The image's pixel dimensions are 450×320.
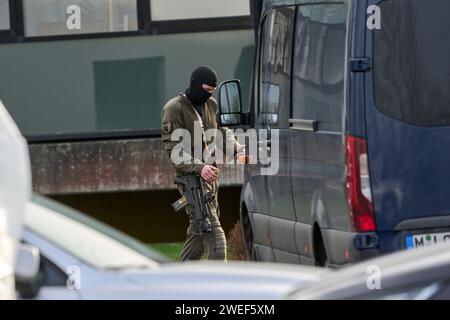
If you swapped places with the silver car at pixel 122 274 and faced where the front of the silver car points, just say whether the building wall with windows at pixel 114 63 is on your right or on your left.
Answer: on your left

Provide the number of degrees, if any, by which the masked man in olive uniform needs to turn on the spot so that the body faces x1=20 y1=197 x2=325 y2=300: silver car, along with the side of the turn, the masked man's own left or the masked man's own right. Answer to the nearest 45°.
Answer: approximately 45° to the masked man's own right

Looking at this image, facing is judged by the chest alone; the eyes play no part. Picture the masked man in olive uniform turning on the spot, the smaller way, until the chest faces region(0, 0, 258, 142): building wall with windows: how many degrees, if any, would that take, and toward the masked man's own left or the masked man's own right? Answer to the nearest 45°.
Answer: approximately 135° to the masked man's own left

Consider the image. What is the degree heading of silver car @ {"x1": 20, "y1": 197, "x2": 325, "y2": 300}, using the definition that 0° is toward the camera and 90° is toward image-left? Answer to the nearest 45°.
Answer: approximately 270°

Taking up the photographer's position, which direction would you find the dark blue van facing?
facing away from the viewer and to the left of the viewer

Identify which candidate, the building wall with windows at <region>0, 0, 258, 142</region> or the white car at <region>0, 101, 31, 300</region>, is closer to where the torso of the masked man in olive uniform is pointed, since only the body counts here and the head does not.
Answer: the white car

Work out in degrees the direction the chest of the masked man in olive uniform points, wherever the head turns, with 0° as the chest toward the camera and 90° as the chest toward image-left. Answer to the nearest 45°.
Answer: approximately 315°

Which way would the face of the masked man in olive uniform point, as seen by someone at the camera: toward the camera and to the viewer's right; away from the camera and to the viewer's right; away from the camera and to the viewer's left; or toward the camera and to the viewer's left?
toward the camera and to the viewer's right

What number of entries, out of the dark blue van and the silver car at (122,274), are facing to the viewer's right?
1
